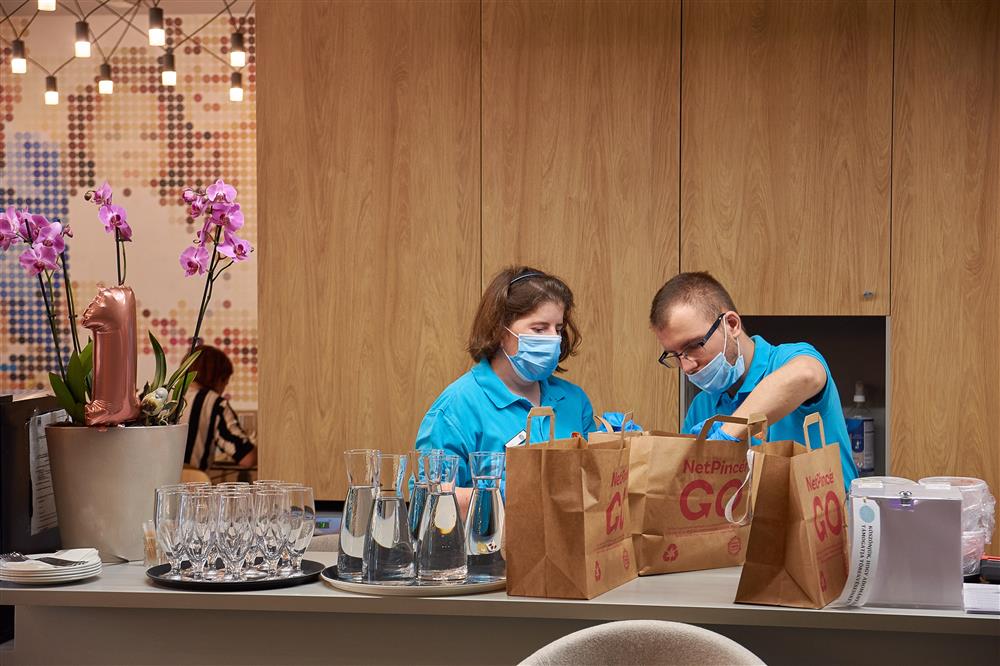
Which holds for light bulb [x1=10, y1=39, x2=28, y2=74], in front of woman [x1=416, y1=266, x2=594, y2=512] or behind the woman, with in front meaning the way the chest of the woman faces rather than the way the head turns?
behind

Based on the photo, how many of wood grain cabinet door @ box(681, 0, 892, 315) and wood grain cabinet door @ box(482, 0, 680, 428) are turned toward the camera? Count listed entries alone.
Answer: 2

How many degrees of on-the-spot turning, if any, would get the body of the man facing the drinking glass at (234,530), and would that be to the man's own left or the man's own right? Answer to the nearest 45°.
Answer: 0° — they already face it

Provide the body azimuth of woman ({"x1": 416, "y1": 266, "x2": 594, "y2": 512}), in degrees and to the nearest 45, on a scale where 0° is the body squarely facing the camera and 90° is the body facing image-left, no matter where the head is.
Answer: approximately 315°

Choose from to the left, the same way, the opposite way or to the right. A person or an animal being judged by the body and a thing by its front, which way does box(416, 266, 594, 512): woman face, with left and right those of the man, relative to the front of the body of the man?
to the left

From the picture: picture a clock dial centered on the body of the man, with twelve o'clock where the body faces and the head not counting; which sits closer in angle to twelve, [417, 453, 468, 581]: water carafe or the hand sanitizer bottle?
the water carafe

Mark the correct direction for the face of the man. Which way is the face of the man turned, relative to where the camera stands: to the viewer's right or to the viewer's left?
to the viewer's left
